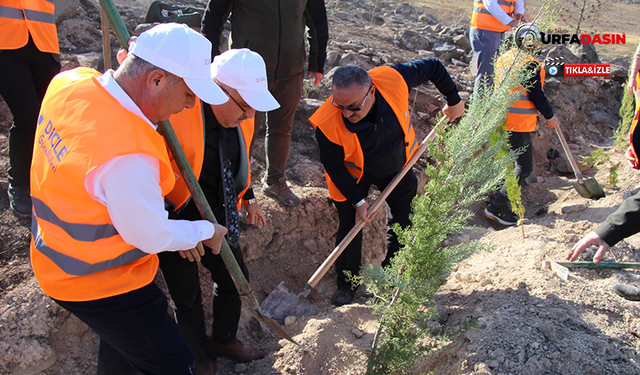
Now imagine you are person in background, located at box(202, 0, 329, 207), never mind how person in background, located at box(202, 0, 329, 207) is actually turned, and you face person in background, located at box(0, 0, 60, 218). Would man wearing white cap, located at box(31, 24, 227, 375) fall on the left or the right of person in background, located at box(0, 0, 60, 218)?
left

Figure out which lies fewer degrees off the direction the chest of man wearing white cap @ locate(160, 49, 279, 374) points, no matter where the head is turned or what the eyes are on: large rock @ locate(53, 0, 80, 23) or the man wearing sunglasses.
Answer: the man wearing sunglasses

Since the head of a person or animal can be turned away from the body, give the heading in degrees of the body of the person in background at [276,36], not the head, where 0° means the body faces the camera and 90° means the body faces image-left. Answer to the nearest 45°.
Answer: approximately 315°

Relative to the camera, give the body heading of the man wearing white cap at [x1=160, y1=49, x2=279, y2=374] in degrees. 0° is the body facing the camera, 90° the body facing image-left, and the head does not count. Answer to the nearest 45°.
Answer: approximately 315°

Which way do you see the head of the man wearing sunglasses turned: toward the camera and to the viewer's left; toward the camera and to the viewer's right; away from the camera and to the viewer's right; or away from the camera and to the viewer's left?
toward the camera and to the viewer's left

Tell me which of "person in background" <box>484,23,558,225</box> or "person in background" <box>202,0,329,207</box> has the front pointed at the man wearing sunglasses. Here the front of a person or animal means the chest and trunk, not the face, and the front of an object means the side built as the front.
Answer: "person in background" <box>202,0,329,207</box>

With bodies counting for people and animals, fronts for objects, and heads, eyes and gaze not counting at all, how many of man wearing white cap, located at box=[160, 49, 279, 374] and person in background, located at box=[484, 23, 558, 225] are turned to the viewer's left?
0

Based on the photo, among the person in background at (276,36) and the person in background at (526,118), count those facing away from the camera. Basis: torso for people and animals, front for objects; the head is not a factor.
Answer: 0

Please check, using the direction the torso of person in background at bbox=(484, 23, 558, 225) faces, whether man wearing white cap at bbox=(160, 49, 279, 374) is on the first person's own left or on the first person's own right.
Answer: on the first person's own right

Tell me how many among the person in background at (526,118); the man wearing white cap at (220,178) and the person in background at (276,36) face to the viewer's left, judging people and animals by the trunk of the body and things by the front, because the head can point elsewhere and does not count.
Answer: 0

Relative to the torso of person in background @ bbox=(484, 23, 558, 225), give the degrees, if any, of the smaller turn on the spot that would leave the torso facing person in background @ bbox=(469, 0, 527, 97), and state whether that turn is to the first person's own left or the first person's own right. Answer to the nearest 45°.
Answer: approximately 45° to the first person's own left
